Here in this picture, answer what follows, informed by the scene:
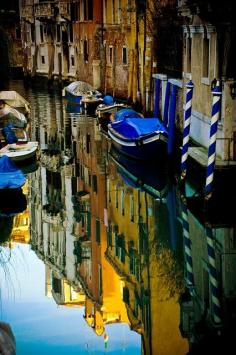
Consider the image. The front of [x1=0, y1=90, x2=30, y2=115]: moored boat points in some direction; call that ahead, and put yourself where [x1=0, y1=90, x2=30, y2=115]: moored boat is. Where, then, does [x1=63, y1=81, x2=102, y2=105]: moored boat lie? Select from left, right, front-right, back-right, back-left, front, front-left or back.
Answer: left

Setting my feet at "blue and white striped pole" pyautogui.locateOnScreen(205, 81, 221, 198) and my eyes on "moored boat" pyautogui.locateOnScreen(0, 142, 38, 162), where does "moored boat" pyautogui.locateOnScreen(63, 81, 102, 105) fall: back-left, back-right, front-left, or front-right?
front-right

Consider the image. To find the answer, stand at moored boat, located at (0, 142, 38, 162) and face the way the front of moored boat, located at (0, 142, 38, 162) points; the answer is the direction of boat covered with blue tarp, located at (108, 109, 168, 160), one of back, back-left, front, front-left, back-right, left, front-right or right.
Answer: front

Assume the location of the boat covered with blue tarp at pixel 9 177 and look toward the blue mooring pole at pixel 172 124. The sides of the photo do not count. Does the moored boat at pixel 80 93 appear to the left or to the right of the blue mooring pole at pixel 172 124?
left

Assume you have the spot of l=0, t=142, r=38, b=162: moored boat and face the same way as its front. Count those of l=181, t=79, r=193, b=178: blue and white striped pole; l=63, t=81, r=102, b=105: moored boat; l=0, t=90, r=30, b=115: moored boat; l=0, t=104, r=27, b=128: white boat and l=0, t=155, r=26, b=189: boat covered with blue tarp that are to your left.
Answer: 3

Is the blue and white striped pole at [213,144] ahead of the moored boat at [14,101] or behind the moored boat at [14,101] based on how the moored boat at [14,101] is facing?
ahead

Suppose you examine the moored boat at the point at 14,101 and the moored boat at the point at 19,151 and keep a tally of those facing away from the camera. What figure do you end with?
0

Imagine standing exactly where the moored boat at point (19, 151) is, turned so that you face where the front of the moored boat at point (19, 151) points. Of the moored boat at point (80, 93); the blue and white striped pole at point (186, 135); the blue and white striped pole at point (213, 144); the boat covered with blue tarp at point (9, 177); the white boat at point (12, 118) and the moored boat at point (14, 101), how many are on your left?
3

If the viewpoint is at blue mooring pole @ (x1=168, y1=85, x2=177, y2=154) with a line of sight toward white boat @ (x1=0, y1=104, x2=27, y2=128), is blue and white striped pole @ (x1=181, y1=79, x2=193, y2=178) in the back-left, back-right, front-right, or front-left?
back-left

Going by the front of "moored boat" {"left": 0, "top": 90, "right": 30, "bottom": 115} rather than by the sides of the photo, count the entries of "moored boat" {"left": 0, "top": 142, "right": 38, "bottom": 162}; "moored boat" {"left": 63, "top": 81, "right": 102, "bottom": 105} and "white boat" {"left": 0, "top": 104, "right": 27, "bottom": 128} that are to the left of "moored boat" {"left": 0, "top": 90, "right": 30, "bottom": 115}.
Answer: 1

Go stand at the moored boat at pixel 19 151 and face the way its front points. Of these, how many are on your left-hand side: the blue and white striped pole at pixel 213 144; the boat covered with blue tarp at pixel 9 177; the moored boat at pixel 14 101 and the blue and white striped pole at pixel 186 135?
1

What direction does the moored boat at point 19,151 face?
to the viewer's right

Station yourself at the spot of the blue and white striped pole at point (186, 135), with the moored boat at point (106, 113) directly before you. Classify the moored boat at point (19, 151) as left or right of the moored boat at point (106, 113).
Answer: left

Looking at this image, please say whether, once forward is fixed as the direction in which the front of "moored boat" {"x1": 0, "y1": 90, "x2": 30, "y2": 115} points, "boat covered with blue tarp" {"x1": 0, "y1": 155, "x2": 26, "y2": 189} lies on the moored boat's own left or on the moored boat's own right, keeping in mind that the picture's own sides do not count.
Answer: on the moored boat's own right

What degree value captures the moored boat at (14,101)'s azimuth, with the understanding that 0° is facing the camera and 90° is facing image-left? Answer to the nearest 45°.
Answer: approximately 315°
